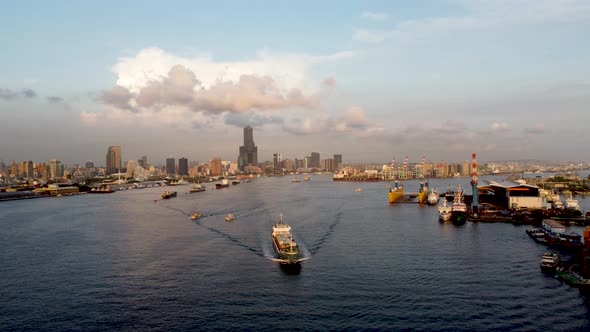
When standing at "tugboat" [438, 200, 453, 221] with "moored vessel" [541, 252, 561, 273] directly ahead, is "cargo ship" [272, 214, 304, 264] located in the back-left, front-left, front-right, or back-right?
front-right

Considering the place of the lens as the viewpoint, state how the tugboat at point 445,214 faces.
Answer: facing the viewer

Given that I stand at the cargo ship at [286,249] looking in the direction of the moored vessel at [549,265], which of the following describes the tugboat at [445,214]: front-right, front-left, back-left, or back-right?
front-left

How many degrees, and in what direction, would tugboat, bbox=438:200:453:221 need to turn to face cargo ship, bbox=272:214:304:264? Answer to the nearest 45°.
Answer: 0° — it already faces it

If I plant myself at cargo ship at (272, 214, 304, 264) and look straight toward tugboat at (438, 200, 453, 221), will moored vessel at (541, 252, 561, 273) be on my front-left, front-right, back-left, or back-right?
front-right

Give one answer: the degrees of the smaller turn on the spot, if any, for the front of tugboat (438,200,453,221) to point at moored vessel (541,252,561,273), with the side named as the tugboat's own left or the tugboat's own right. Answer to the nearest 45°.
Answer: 0° — it already faces it
